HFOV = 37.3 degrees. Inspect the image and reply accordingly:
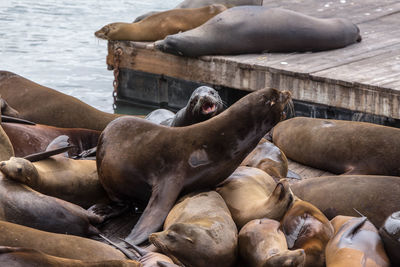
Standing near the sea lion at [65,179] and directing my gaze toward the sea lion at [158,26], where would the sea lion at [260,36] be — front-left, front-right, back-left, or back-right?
front-right

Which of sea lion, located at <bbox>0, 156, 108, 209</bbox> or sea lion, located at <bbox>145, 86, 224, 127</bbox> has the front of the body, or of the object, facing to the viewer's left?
sea lion, located at <bbox>0, 156, 108, 209</bbox>

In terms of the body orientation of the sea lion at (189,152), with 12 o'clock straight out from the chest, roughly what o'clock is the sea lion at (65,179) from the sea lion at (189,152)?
the sea lion at (65,179) is roughly at 6 o'clock from the sea lion at (189,152).

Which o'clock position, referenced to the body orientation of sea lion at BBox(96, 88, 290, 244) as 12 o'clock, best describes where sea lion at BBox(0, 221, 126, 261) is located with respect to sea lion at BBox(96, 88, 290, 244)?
sea lion at BBox(0, 221, 126, 261) is roughly at 4 o'clock from sea lion at BBox(96, 88, 290, 244).

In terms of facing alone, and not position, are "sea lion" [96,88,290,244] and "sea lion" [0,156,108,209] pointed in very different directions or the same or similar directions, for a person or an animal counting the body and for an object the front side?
very different directions

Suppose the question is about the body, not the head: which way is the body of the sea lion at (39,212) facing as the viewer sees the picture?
to the viewer's left

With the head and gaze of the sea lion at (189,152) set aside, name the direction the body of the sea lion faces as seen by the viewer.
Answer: to the viewer's right

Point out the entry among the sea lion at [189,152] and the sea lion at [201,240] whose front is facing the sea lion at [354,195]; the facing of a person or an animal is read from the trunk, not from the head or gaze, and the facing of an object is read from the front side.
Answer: the sea lion at [189,152]
